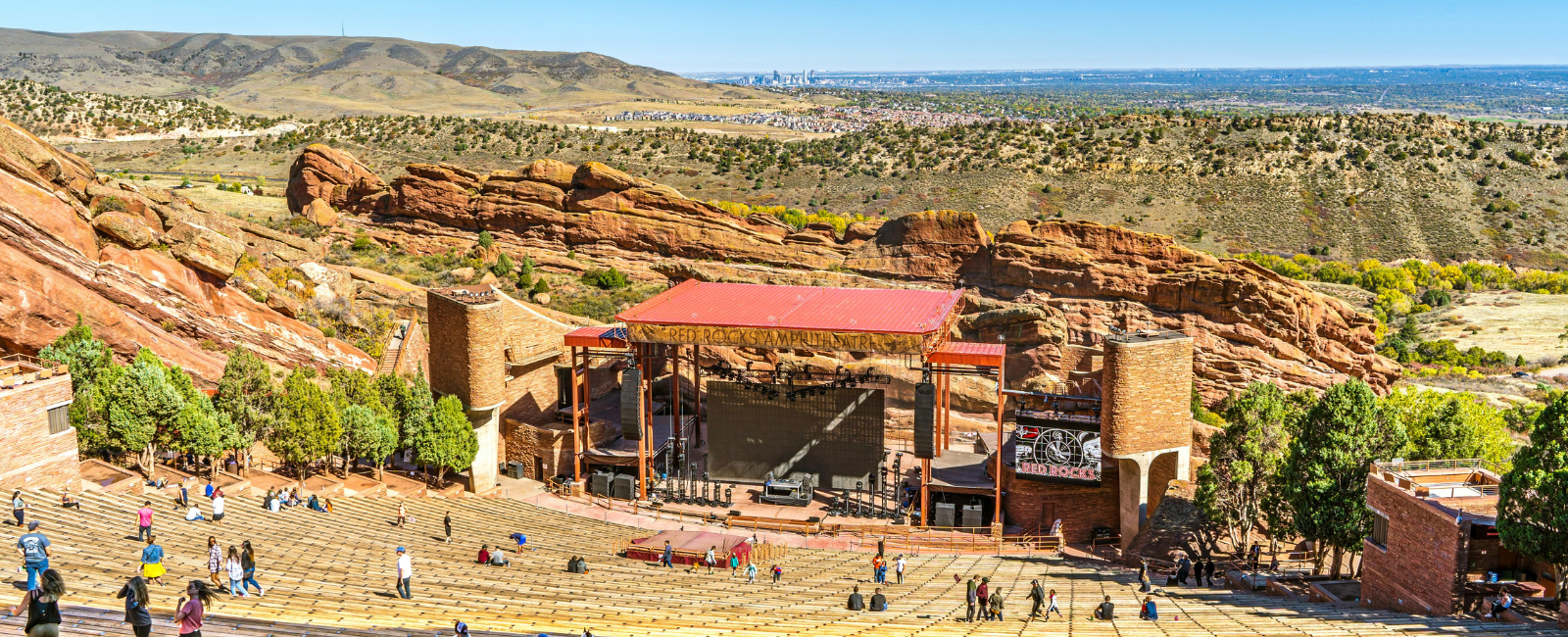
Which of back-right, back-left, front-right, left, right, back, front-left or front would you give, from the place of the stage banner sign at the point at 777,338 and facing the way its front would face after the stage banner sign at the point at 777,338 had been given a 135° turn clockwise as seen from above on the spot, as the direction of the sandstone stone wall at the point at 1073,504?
back-right

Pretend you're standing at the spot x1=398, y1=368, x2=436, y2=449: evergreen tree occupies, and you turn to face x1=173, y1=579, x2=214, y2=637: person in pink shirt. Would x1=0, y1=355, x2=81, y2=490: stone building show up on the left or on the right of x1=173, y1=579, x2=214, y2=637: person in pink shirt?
right

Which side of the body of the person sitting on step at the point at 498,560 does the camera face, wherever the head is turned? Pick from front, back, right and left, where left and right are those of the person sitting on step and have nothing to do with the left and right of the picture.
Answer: back

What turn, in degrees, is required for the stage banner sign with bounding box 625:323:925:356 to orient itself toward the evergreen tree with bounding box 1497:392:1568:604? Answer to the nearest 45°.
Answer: approximately 45° to its left
